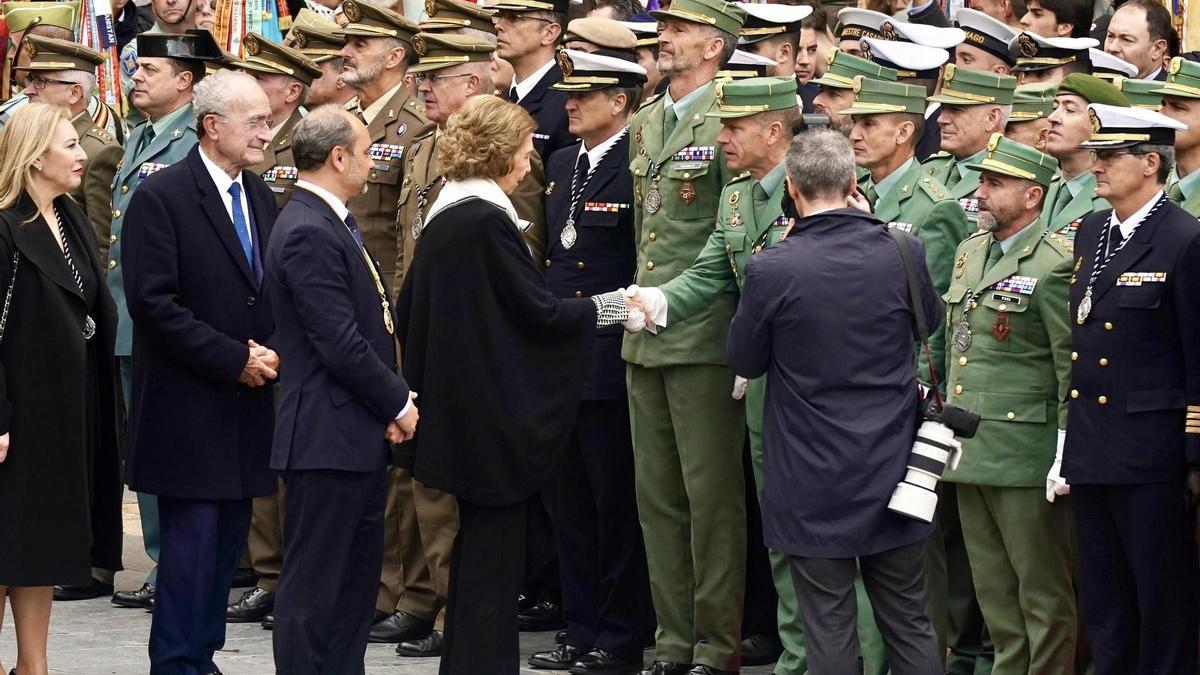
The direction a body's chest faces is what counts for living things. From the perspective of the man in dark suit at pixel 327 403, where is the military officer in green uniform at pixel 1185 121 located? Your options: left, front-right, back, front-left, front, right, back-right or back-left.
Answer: front

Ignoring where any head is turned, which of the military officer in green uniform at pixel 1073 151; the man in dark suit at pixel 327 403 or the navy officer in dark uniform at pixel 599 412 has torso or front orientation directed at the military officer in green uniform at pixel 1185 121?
the man in dark suit

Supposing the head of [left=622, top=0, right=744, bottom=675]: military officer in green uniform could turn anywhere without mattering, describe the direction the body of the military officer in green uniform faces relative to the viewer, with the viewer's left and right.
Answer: facing the viewer and to the left of the viewer

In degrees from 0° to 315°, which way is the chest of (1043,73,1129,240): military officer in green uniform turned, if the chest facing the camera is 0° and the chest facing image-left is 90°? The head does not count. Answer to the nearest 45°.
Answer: approximately 45°

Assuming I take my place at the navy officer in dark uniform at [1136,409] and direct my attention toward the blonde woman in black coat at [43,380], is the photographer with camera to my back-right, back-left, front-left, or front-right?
front-left

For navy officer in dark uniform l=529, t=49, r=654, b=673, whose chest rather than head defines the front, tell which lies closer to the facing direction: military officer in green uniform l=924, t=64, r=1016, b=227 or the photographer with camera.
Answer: the photographer with camera

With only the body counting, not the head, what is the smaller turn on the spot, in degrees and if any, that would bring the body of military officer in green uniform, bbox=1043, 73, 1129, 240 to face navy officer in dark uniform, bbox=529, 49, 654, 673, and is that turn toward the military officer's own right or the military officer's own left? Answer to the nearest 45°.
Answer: approximately 45° to the military officer's own right

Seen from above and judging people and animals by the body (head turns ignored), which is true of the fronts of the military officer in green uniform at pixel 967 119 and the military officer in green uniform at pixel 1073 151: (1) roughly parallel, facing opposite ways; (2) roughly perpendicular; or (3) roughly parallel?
roughly parallel

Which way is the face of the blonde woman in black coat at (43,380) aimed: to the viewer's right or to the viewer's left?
to the viewer's right

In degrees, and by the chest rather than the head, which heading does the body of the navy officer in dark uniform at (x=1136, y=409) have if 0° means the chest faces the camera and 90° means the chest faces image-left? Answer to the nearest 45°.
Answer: approximately 45°

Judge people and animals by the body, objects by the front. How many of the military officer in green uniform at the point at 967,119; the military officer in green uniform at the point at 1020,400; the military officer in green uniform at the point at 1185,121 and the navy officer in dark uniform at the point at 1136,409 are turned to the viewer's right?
0

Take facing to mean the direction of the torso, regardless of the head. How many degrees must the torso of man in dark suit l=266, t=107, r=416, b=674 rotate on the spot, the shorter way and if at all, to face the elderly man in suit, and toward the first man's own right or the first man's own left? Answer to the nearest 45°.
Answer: approximately 135° to the first man's own left

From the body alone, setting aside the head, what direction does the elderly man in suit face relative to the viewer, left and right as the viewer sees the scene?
facing the viewer and to the right of the viewer

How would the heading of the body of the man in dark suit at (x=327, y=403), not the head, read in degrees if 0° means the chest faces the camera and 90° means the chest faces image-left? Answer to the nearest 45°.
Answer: approximately 270°

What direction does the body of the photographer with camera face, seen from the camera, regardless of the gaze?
away from the camera
